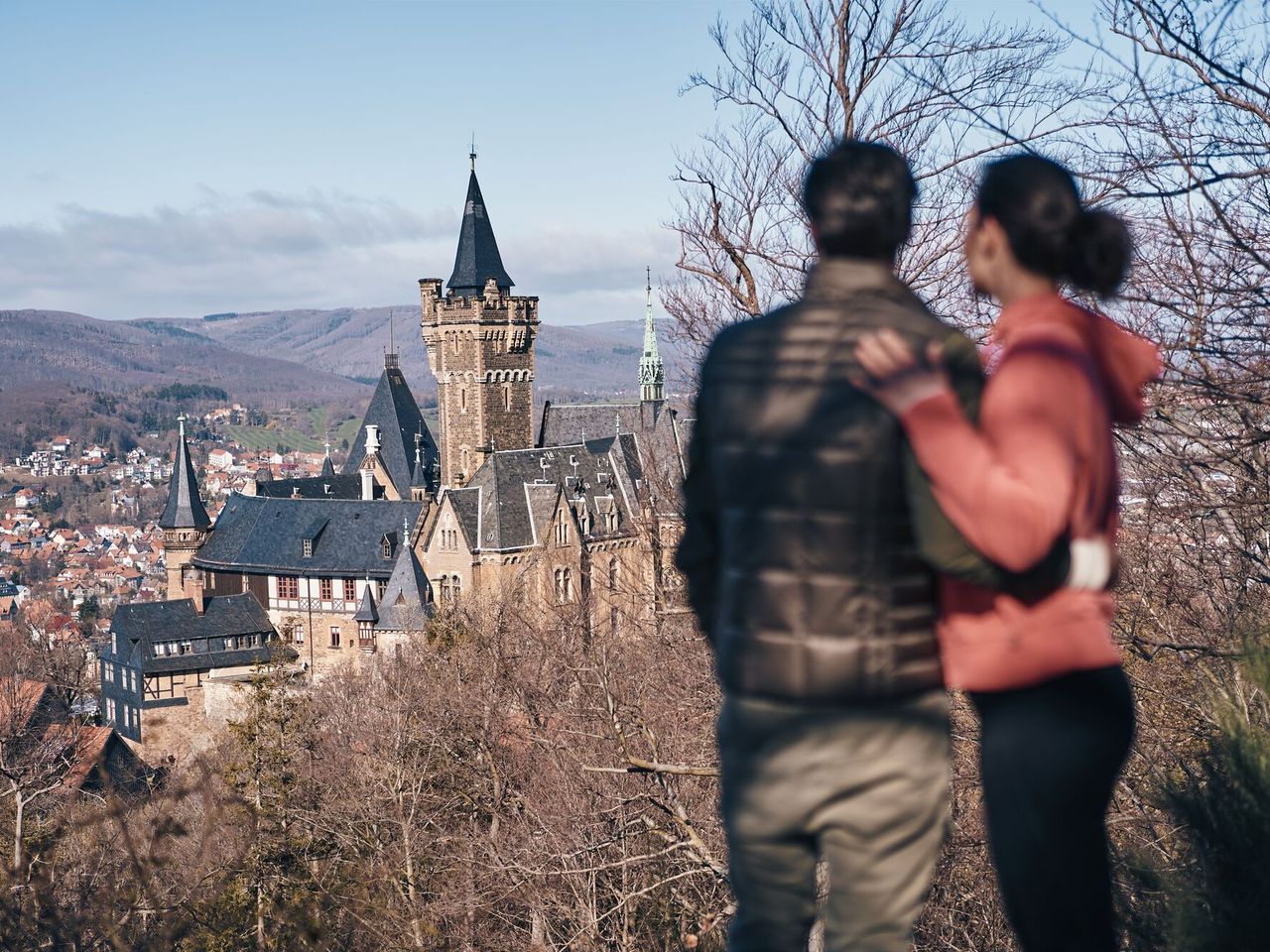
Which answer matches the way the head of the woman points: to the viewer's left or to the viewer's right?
to the viewer's left

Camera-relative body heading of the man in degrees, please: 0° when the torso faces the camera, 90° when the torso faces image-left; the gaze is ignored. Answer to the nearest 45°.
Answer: approximately 180°

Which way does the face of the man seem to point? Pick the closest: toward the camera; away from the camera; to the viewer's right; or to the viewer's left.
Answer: away from the camera
